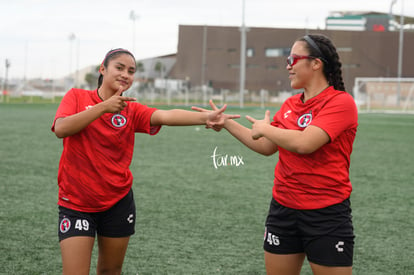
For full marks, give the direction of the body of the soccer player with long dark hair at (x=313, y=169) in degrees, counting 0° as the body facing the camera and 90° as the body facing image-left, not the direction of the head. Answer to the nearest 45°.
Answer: approximately 45°

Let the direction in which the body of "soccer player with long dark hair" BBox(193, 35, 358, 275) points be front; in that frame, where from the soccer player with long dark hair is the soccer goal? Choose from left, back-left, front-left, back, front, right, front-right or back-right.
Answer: back-right

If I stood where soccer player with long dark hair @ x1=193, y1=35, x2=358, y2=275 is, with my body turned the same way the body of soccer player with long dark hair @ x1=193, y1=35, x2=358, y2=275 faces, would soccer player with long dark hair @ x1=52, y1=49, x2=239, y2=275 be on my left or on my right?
on my right

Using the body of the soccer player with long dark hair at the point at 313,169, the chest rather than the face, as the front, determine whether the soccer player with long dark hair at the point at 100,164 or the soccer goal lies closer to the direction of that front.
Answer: the soccer player with long dark hair
